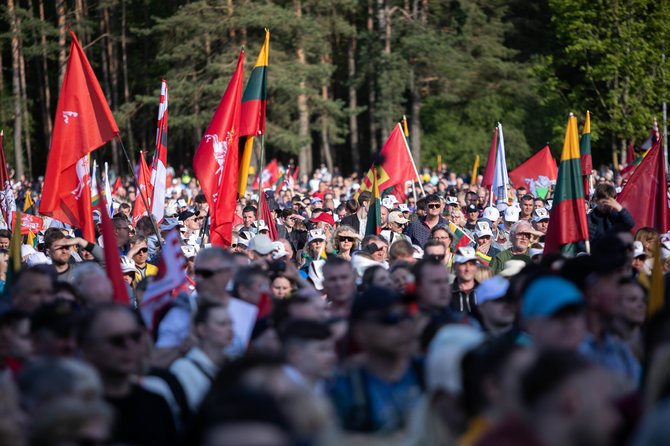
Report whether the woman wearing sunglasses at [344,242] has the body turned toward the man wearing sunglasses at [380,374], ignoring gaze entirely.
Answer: yes

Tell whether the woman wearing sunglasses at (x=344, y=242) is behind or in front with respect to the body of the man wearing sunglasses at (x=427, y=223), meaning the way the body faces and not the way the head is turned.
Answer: in front

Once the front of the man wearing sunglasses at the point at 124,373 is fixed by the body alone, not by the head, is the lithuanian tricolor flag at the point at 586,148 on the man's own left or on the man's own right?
on the man's own left

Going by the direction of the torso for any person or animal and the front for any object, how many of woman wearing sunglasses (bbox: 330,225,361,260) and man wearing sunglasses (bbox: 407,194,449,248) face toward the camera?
2

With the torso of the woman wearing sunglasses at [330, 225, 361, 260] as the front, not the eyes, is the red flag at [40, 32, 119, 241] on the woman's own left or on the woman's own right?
on the woman's own right

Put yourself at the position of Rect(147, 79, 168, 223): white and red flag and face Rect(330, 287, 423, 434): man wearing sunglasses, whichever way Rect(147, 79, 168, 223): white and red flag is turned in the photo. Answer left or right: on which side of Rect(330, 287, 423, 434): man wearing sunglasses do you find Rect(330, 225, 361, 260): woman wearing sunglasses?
left

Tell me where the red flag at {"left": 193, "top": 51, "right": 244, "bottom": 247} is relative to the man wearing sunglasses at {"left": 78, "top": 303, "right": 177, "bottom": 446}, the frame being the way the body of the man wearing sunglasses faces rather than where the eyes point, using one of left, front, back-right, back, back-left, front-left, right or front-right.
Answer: back-left

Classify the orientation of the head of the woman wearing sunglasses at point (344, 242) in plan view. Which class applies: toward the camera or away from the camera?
toward the camera

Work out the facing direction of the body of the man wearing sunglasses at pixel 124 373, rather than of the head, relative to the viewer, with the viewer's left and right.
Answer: facing the viewer and to the right of the viewer

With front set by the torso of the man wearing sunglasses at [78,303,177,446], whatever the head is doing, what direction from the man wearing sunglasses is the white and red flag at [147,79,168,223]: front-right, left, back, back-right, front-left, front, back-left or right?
back-left

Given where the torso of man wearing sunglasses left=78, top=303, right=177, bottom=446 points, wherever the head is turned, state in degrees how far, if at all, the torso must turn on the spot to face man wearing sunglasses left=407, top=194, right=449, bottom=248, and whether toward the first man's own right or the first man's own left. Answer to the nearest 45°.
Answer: approximately 90° to the first man's own left

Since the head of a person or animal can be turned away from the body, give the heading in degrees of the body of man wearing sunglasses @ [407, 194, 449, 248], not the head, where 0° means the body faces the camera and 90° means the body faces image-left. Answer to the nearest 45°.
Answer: approximately 0°

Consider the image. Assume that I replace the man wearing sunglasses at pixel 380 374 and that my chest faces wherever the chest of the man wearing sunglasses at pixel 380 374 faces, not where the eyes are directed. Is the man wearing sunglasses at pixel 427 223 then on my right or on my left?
on my left

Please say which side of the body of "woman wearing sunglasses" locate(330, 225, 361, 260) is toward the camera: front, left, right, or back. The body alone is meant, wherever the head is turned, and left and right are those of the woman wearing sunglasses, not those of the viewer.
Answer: front

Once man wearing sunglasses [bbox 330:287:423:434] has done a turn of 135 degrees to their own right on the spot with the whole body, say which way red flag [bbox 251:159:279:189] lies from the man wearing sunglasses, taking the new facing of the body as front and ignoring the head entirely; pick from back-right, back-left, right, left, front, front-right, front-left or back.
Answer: right

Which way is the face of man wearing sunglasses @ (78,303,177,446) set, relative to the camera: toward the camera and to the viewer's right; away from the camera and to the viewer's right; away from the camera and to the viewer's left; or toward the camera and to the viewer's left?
toward the camera and to the viewer's right
